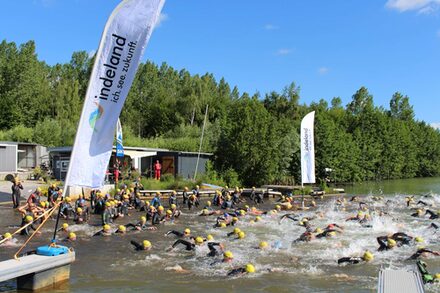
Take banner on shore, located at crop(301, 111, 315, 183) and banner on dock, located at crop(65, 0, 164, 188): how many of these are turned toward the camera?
2

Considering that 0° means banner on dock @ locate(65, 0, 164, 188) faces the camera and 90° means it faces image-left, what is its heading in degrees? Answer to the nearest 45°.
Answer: approximately 0°

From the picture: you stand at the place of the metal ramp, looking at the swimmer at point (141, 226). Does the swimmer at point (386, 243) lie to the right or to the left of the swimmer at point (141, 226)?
right

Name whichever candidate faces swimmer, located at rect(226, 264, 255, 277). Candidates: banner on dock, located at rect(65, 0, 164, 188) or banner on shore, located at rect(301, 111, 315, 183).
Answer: banner on shore, located at rect(301, 111, 315, 183)

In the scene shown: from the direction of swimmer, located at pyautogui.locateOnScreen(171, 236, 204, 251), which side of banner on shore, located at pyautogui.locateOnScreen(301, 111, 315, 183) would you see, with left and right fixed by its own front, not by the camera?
front

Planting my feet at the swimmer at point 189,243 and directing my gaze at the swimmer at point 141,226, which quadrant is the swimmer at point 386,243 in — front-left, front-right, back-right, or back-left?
back-right

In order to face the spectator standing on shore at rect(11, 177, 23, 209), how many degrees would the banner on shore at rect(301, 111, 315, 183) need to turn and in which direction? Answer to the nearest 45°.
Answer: approximately 90° to its right
